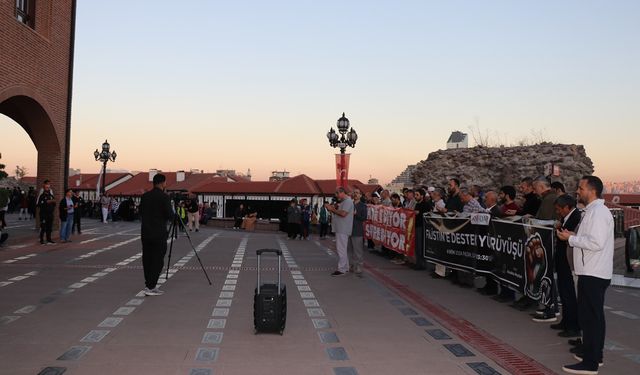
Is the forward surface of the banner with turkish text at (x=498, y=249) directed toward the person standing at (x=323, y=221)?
no

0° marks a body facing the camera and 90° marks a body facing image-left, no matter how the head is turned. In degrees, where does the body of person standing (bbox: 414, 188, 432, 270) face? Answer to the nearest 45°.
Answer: approximately 90°

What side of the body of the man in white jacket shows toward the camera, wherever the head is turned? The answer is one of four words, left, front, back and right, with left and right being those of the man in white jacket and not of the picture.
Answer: left

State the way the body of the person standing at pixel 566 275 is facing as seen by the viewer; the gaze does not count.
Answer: to the viewer's left

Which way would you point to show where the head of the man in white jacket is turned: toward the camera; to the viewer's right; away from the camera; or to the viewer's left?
to the viewer's left

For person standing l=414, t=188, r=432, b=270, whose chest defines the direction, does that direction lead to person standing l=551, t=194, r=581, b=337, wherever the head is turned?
no

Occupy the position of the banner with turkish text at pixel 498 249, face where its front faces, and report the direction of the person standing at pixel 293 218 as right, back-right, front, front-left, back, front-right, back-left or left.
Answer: right

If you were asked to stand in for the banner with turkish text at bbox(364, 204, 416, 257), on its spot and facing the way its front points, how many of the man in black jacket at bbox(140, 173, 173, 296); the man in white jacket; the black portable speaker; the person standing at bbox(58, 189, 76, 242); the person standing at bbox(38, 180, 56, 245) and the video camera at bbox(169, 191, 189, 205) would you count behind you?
0

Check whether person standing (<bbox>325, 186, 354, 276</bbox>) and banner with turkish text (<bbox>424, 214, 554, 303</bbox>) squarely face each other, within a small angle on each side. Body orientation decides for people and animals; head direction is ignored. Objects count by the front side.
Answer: no

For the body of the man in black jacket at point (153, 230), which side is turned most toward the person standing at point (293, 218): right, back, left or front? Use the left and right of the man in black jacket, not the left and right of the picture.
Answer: front

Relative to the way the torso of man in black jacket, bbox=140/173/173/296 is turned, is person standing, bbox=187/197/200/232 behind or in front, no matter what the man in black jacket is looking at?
in front

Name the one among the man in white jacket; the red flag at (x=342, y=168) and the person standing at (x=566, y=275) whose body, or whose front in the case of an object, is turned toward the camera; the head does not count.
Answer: the red flag

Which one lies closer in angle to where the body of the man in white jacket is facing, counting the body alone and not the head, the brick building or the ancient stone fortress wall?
the brick building
